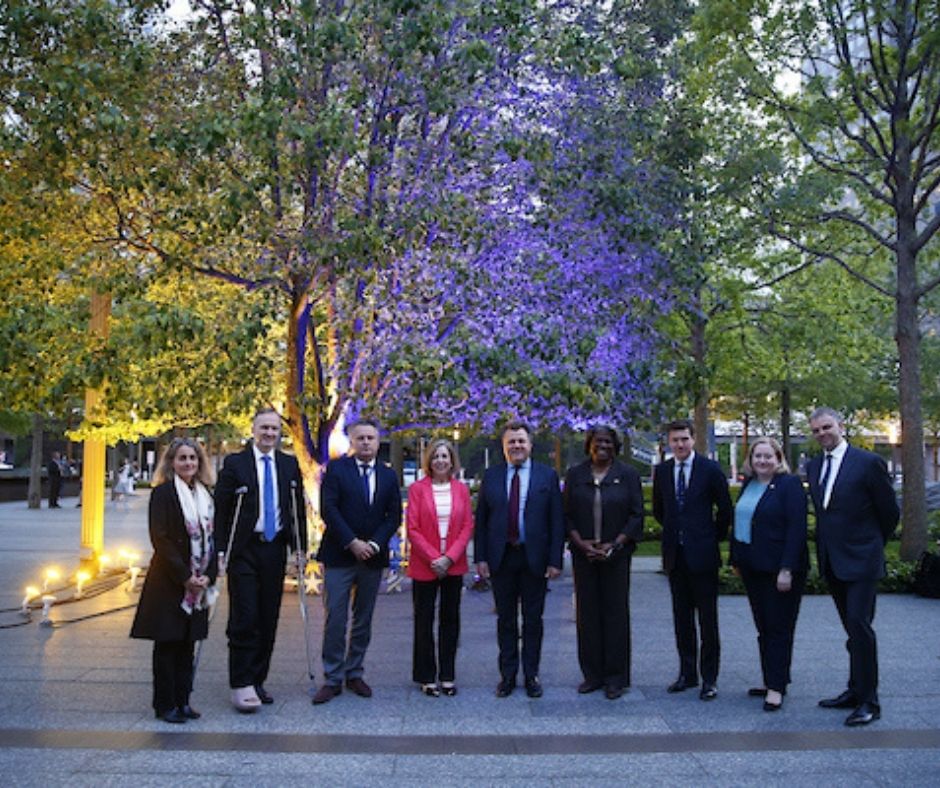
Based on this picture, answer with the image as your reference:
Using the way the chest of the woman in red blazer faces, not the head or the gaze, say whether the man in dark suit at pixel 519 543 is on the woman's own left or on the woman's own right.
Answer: on the woman's own left

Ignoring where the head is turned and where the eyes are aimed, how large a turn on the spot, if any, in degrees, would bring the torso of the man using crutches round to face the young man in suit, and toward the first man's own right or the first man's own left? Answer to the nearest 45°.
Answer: approximately 90° to the first man's own left

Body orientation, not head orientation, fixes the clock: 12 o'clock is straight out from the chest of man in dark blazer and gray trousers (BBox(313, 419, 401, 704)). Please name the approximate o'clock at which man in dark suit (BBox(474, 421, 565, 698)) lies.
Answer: man in dark suit (BBox(474, 421, 565, 698)) is roughly at 9 o'clock from man in dark blazer and gray trousers (BBox(313, 419, 401, 704)).

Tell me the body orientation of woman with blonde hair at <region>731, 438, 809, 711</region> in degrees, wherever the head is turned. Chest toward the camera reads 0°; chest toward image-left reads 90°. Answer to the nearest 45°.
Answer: approximately 45°

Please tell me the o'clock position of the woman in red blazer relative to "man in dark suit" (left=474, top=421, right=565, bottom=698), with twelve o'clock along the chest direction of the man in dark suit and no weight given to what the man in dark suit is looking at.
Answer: The woman in red blazer is roughly at 3 o'clock from the man in dark suit.

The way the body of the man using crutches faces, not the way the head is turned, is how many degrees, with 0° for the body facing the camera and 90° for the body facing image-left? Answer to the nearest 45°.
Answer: approximately 0°
